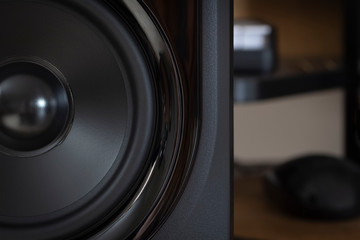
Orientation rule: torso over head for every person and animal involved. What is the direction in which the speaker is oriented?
toward the camera
